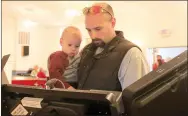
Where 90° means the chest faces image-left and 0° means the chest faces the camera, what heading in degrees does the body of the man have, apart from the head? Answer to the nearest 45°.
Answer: approximately 45°

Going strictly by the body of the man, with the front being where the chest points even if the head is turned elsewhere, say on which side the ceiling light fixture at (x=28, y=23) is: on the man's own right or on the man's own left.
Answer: on the man's own right

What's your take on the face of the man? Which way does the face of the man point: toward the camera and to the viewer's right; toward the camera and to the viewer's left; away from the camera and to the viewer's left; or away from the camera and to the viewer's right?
toward the camera and to the viewer's left

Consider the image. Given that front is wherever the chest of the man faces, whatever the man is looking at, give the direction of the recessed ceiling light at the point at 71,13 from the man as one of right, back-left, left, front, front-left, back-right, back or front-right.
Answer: back-right
